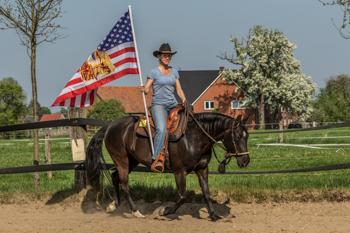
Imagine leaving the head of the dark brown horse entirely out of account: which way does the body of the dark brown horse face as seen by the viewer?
to the viewer's right

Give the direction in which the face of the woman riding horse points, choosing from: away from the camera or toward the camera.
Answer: toward the camera

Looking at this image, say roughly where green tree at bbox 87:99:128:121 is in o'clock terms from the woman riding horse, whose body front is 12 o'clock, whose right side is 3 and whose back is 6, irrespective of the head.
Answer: The green tree is roughly at 7 o'clock from the woman riding horse.

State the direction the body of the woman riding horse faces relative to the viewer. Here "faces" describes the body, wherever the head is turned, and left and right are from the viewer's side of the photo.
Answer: facing the viewer and to the right of the viewer
